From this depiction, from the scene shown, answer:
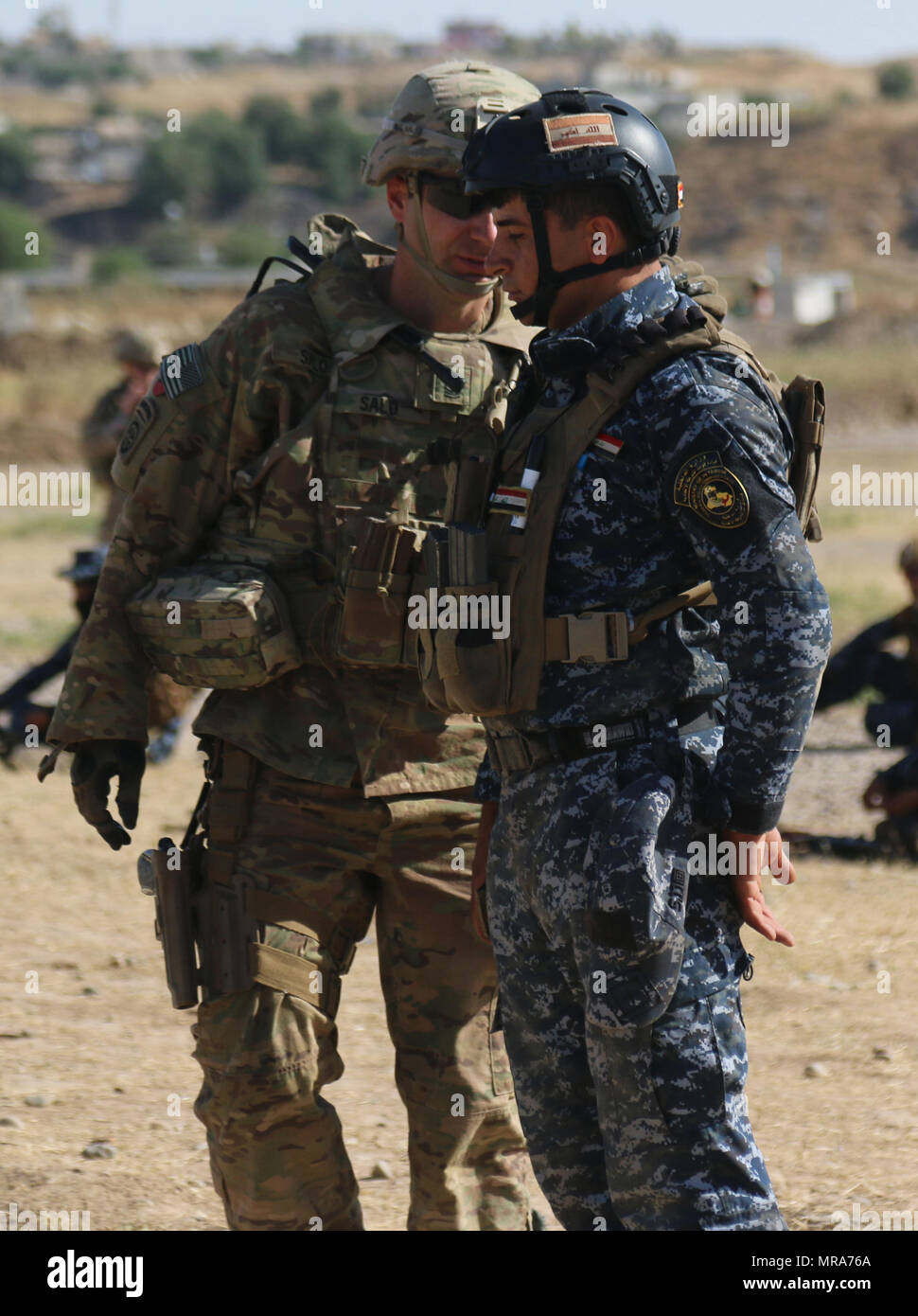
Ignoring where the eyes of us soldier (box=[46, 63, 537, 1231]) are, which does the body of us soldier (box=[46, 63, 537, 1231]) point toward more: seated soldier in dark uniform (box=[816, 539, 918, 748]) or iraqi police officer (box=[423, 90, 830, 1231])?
the iraqi police officer

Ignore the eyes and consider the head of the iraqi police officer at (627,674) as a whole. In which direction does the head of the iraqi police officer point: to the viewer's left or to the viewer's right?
to the viewer's left
